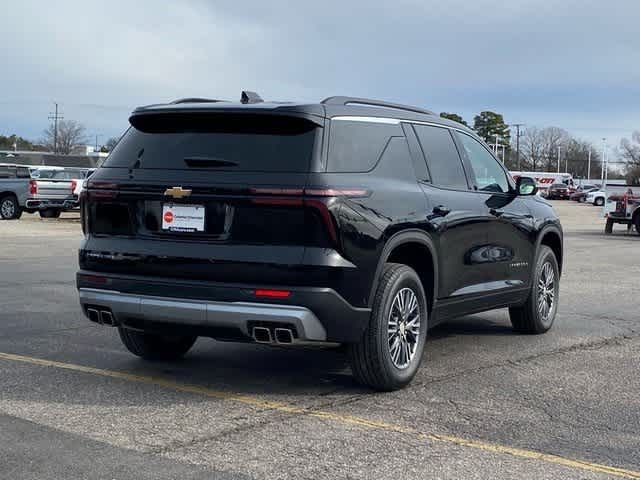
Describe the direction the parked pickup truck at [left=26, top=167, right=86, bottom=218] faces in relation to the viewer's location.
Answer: facing away from the viewer

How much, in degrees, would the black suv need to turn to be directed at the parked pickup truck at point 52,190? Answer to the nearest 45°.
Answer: approximately 45° to its left

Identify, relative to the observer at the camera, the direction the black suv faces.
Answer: facing away from the viewer and to the right of the viewer

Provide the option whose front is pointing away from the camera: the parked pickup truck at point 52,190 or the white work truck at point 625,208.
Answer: the parked pickup truck at point 52,190
